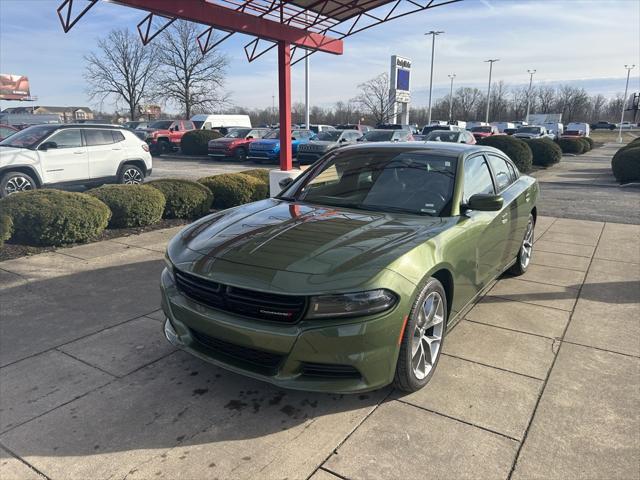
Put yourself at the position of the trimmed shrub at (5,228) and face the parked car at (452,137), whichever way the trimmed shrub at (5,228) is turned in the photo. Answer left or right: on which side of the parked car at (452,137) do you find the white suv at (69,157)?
left

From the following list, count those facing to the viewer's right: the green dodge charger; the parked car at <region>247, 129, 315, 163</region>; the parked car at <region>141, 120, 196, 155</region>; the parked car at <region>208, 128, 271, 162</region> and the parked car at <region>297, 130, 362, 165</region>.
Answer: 0

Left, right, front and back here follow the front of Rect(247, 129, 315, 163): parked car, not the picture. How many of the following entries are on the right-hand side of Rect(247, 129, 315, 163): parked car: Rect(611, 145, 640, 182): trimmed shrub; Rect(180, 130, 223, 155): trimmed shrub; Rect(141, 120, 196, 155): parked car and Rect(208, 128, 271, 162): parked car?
3

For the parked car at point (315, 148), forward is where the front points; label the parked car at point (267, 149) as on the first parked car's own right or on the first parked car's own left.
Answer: on the first parked car's own right

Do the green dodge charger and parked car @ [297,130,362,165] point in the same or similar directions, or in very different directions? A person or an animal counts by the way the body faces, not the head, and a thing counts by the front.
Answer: same or similar directions

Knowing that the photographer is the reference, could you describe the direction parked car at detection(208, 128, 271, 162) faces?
facing the viewer and to the left of the viewer

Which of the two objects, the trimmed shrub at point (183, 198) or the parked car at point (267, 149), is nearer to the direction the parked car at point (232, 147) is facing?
the trimmed shrub

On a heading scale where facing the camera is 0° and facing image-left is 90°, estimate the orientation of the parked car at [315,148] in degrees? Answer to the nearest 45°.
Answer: approximately 45°

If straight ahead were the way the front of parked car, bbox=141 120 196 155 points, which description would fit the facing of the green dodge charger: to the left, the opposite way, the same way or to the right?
the same way

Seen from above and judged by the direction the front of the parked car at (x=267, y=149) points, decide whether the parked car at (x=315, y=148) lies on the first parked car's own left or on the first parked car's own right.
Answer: on the first parked car's own left

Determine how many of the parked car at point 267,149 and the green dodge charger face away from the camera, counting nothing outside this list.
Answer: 0

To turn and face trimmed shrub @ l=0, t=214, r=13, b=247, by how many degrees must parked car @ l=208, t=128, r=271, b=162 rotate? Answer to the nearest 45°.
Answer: approximately 45° to its left

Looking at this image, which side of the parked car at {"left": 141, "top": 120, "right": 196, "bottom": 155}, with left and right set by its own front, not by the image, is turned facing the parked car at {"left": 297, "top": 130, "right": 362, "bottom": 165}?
left

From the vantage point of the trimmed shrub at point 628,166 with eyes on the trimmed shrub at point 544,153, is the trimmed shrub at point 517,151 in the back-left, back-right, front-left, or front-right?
front-left

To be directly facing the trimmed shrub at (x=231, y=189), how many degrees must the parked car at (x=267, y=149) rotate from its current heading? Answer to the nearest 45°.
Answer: approximately 45° to its left

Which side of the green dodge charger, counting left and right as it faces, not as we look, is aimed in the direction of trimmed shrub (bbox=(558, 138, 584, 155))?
back

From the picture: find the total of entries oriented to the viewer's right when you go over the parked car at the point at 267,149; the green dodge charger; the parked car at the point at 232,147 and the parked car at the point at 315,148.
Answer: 0

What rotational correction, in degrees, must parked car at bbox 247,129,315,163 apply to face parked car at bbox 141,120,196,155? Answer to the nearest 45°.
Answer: approximately 90° to its right

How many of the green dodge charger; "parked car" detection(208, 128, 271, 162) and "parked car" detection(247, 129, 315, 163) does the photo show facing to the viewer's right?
0

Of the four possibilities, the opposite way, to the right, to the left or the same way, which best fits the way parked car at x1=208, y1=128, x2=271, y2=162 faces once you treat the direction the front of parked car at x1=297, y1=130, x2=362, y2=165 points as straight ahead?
the same way
